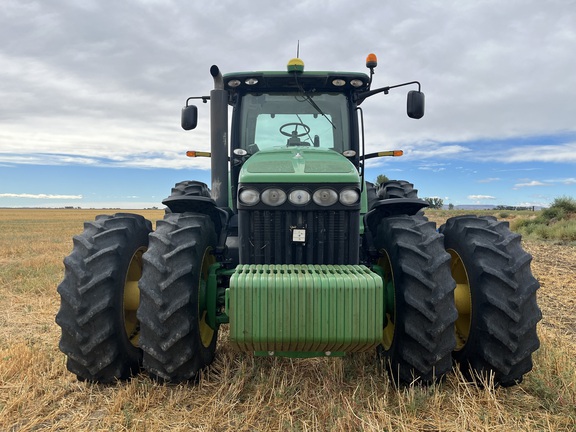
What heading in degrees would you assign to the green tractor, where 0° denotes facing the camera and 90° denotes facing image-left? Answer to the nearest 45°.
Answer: approximately 0°
